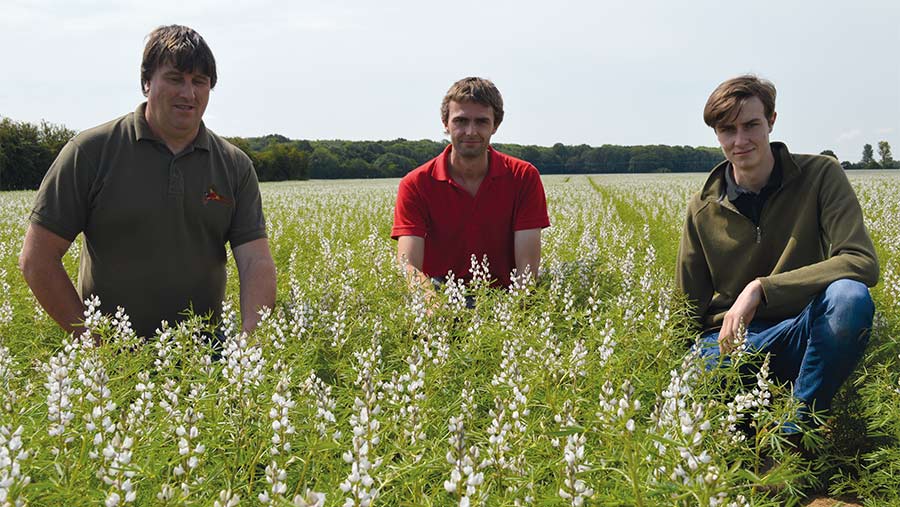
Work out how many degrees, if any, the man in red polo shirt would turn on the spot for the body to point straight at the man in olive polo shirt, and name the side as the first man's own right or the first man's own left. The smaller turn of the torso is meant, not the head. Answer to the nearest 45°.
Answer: approximately 45° to the first man's own right

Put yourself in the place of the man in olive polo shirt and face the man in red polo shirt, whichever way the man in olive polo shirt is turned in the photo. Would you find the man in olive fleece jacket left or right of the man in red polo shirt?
right

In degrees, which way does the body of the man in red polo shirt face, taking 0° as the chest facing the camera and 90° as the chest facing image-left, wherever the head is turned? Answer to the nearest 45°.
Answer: approximately 0°

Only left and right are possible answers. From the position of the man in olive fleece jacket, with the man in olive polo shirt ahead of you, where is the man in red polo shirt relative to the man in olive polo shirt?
right

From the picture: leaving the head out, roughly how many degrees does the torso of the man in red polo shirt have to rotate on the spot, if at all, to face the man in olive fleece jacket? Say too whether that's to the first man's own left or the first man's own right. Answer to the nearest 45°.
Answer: approximately 45° to the first man's own left
